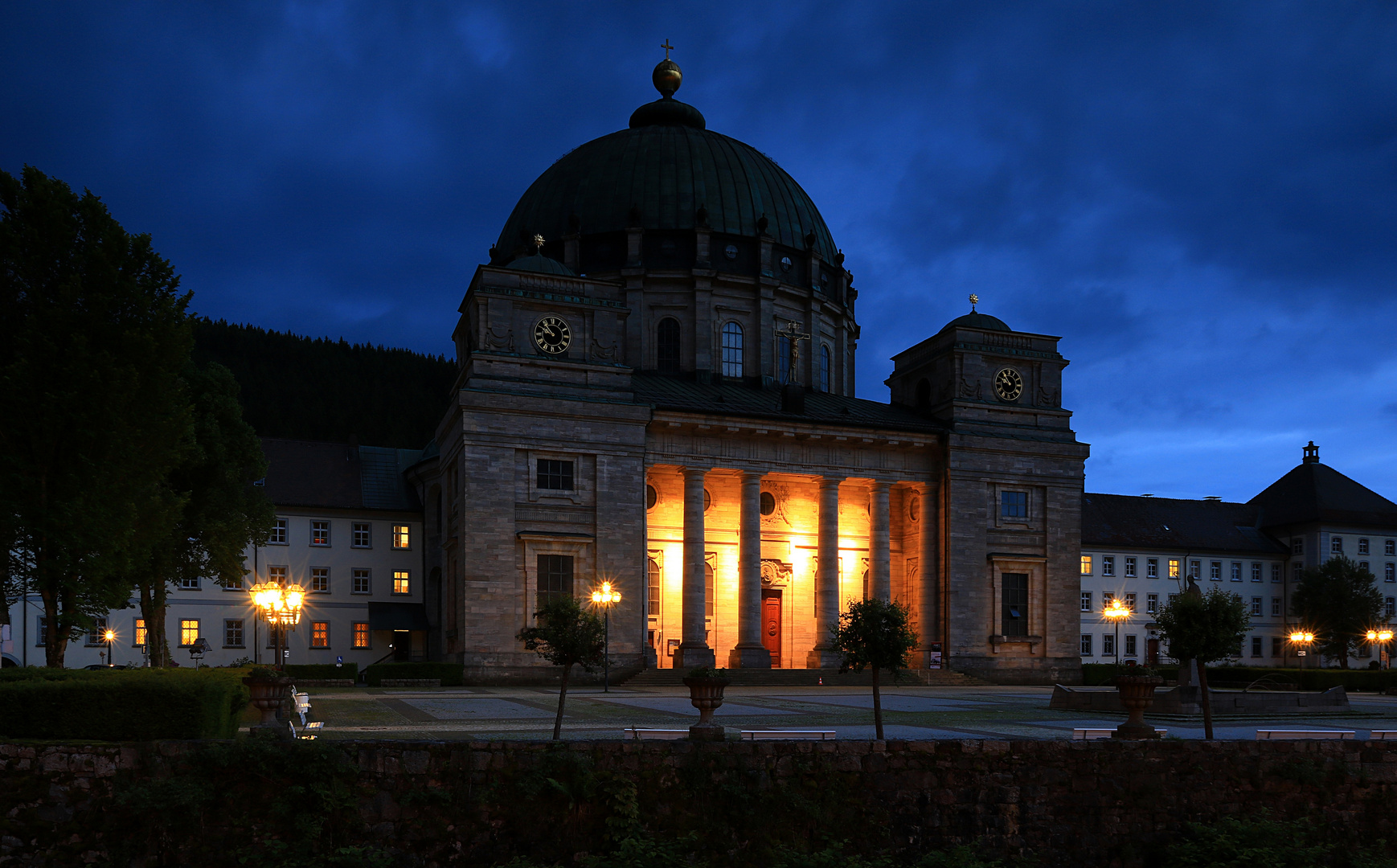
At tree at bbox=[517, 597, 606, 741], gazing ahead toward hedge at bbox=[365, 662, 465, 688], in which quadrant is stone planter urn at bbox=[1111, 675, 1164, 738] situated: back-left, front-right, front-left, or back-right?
back-right

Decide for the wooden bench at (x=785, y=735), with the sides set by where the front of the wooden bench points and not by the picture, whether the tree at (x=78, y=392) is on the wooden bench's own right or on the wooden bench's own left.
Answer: on the wooden bench's own left

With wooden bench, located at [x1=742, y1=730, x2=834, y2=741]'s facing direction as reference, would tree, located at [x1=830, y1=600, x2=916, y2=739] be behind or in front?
in front

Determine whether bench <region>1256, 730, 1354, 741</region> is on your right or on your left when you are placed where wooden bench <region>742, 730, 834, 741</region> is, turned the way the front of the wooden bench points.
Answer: on your right

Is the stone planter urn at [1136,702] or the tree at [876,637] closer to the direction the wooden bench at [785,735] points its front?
the tree

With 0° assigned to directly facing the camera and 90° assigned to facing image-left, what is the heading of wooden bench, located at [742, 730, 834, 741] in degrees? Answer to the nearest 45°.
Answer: approximately 180°
